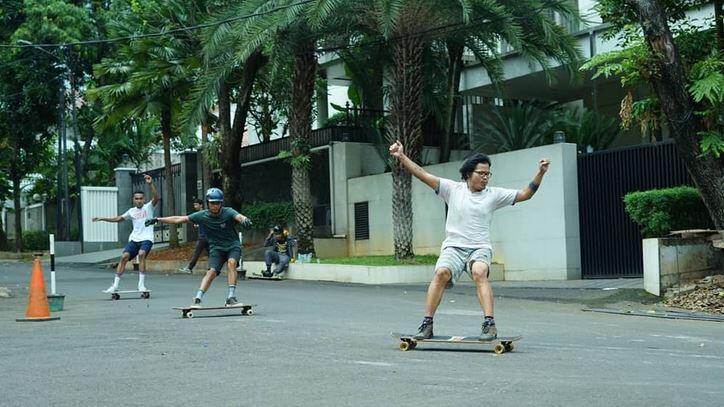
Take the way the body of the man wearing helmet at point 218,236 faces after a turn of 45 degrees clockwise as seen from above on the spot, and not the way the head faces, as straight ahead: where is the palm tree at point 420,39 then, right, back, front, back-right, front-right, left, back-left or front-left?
back

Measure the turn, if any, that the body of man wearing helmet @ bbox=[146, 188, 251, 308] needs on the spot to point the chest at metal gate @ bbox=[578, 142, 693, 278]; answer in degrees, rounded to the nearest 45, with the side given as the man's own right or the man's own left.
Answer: approximately 135° to the man's own left

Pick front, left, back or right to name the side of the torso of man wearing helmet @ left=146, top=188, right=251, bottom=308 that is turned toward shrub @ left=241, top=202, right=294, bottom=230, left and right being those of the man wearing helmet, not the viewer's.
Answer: back

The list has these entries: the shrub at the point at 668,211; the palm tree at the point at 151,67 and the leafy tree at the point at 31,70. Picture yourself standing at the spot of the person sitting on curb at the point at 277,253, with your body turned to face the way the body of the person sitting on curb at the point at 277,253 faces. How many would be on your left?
1

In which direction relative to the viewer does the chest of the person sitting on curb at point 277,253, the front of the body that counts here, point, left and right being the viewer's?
facing the viewer and to the left of the viewer

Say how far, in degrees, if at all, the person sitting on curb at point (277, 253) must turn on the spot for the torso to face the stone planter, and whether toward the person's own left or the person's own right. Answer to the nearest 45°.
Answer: approximately 90° to the person's own left

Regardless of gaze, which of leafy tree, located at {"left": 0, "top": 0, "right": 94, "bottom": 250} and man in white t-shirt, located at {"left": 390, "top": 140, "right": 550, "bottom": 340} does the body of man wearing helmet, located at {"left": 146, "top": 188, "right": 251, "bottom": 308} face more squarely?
the man in white t-shirt

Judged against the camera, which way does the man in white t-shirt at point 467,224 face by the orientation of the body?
toward the camera

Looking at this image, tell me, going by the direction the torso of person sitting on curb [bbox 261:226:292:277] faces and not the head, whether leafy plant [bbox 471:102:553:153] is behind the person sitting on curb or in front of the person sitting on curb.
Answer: behind

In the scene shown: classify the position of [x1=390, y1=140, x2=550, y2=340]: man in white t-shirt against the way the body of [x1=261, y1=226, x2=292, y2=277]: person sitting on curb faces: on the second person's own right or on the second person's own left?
on the second person's own left

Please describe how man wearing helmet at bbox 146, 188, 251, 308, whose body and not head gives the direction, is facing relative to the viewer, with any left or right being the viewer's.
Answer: facing the viewer

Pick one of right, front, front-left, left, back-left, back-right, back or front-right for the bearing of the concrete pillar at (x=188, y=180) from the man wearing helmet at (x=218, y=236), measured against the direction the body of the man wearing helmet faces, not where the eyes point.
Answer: back

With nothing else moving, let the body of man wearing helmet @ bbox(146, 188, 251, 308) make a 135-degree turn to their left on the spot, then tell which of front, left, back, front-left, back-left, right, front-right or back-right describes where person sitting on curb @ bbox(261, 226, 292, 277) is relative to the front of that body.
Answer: front-left

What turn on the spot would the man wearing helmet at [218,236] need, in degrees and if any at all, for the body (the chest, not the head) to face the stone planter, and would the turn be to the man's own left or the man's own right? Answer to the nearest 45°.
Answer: approximately 90° to the man's own left

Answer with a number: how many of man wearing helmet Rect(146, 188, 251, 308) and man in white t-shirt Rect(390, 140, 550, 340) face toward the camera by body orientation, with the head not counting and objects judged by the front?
2
